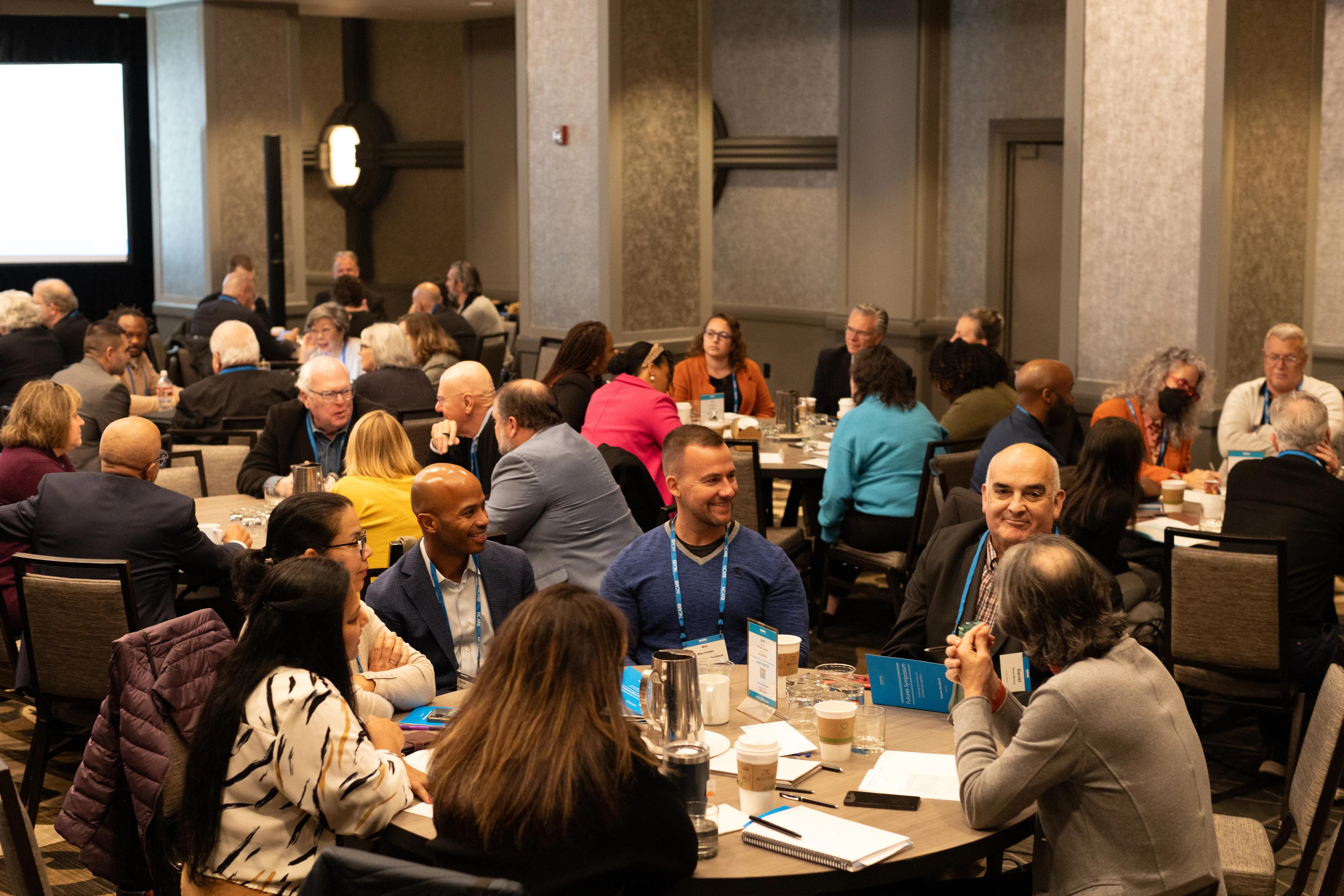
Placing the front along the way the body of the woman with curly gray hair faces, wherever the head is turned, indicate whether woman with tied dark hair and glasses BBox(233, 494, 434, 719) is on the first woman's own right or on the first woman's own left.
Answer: on the first woman's own right

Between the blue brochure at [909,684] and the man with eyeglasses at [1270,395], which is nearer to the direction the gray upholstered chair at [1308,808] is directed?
the blue brochure

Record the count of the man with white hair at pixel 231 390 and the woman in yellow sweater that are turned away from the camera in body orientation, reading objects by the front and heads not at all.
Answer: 2

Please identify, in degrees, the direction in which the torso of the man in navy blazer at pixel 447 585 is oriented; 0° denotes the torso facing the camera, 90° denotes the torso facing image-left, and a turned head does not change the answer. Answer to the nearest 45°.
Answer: approximately 315°

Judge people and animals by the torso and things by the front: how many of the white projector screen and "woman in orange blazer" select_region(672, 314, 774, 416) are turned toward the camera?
2

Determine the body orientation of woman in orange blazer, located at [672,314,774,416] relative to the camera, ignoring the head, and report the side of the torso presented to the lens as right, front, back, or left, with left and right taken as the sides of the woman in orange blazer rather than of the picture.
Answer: front

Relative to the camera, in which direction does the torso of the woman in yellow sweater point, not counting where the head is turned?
away from the camera

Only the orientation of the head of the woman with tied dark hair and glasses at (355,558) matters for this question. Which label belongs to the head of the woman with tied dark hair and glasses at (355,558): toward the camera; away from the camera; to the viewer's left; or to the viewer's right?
to the viewer's right

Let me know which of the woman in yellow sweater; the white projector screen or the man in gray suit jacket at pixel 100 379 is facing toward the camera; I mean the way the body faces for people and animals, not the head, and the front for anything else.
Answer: the white projector screen

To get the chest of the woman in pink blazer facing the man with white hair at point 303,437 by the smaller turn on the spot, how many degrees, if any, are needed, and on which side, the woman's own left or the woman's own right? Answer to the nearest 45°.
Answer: approximately 135° to the woman's own left

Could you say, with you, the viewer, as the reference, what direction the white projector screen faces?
facing the viewer

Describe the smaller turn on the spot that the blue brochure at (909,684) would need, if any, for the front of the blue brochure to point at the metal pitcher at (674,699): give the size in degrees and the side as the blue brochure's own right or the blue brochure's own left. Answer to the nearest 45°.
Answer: approximately 45° to the blue brochure's own right

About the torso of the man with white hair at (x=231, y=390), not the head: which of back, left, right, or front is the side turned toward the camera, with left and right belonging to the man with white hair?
back

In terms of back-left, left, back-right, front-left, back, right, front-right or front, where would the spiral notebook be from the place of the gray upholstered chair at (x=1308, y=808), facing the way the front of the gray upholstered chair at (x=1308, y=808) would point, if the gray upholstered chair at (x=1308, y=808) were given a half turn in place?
back-right

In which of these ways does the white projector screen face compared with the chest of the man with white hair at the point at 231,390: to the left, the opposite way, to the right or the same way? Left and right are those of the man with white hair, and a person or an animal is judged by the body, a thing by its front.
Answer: the opposite way

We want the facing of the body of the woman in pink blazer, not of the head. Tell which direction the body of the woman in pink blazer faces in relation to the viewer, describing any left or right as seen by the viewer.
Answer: facing away from the viewer and to the right of the viewer
